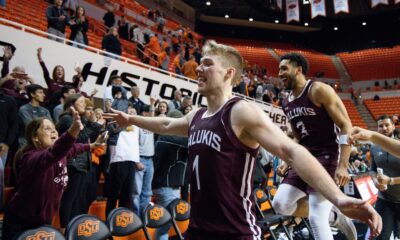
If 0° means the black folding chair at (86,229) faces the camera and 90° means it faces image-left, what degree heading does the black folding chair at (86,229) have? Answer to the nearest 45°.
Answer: approximately 315°

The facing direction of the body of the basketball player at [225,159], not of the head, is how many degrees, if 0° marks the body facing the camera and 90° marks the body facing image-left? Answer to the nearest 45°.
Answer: approximately 45°

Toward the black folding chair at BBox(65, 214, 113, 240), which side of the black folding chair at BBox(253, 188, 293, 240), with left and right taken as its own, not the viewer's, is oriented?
right

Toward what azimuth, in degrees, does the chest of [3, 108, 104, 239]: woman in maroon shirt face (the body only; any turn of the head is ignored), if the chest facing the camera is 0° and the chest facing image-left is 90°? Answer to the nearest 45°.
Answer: approximately 315°

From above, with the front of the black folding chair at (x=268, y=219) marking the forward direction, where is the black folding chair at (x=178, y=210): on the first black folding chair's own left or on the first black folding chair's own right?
on the first black folding chair's own right

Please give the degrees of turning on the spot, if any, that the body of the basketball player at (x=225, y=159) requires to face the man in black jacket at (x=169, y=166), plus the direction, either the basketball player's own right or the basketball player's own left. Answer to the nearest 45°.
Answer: approximately 135° to the basketball player's own right

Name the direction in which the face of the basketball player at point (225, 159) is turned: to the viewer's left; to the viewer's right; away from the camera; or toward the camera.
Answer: to the viewer's left
